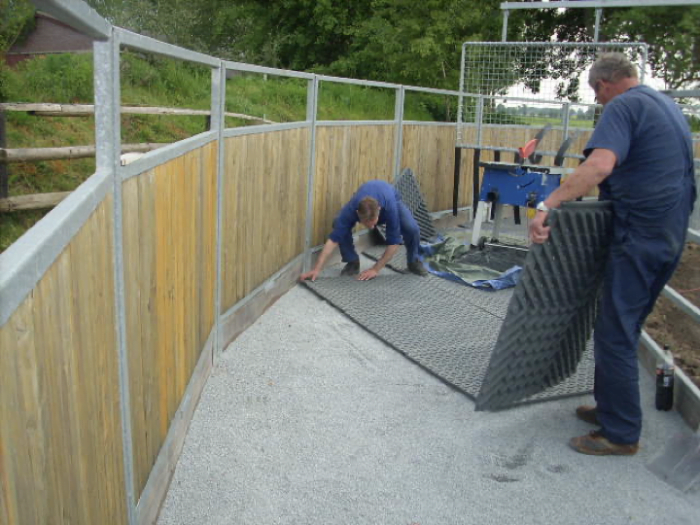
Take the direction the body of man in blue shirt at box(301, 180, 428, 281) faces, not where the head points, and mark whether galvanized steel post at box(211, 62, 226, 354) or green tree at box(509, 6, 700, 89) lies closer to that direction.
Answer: the galvanized steel post

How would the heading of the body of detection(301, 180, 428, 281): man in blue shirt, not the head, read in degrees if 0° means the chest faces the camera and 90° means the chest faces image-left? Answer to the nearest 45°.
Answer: approximately 0°

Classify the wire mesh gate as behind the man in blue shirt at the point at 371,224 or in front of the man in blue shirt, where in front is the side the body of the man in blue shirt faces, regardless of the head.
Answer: behind

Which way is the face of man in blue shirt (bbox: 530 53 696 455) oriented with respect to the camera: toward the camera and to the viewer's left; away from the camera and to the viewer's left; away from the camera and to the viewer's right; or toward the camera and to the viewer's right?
away from the camera and to the viewer's left

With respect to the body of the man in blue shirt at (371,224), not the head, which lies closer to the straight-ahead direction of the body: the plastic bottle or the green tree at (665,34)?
the plastic bottle

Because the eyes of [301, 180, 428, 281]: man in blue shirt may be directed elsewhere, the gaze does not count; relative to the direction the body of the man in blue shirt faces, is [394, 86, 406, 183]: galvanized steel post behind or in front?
behind

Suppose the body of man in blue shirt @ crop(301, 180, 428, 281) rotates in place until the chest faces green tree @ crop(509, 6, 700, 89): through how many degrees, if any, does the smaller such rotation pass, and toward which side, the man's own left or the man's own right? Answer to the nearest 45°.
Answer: approximately 135° to the man's own left

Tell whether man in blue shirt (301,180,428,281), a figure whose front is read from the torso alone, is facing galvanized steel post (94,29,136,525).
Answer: yes
